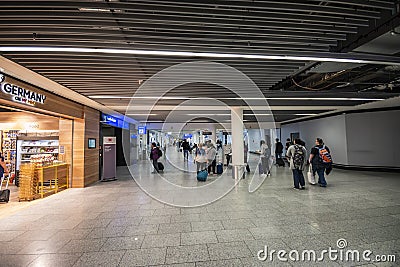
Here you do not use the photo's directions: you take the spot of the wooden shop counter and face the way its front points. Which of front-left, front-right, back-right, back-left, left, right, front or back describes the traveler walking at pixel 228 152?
front-left

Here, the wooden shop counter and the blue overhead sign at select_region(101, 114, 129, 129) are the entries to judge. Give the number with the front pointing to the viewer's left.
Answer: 0

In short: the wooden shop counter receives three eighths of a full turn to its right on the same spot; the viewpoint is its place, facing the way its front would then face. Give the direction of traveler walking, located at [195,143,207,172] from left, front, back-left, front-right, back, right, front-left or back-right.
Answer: back

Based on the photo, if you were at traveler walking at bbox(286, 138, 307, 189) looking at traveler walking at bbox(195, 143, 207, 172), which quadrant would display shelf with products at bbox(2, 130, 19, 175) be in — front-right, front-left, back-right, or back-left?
front-left

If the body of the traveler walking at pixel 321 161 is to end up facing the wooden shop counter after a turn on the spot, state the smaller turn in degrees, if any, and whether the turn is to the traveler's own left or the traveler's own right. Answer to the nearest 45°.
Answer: approximately 90° to the traveler's own left

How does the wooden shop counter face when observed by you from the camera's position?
facing the viewer and to the right of the viewer

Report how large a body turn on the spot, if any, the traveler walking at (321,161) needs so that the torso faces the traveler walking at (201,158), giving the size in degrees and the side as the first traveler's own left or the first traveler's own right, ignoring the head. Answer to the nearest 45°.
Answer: approximately 45° to the first traveler's own left

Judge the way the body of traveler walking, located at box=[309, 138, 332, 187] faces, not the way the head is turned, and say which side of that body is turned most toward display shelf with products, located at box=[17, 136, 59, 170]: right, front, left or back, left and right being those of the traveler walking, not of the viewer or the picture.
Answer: left

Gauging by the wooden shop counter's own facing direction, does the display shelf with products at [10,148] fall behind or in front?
behind

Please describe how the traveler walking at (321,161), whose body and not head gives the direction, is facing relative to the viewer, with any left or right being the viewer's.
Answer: facing away from the viewer and to the left of the viewer

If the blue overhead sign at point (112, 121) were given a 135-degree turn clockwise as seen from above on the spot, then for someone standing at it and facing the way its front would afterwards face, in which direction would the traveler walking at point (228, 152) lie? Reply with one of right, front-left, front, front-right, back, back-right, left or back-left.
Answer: back
